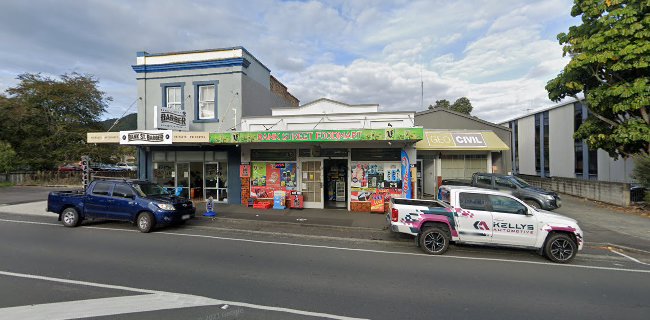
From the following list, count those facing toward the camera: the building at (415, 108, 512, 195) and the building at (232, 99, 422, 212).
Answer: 2

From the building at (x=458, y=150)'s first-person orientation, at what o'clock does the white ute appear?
The white ute is roughly at 12 o'clock from the building.

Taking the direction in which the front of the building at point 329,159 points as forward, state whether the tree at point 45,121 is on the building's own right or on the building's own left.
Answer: on the building's own right

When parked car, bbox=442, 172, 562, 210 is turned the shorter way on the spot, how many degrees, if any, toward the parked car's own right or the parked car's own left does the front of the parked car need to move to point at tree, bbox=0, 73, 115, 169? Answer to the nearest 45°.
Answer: approximately 135° to the parked car's own right

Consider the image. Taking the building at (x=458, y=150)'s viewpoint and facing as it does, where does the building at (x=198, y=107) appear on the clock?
the building at (x=198, y=107) is roughly at 2 o'clock from the building at (x=458, y=150).

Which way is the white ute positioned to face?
to the viewer's right

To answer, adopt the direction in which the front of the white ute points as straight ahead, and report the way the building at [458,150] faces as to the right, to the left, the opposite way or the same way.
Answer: to the right
